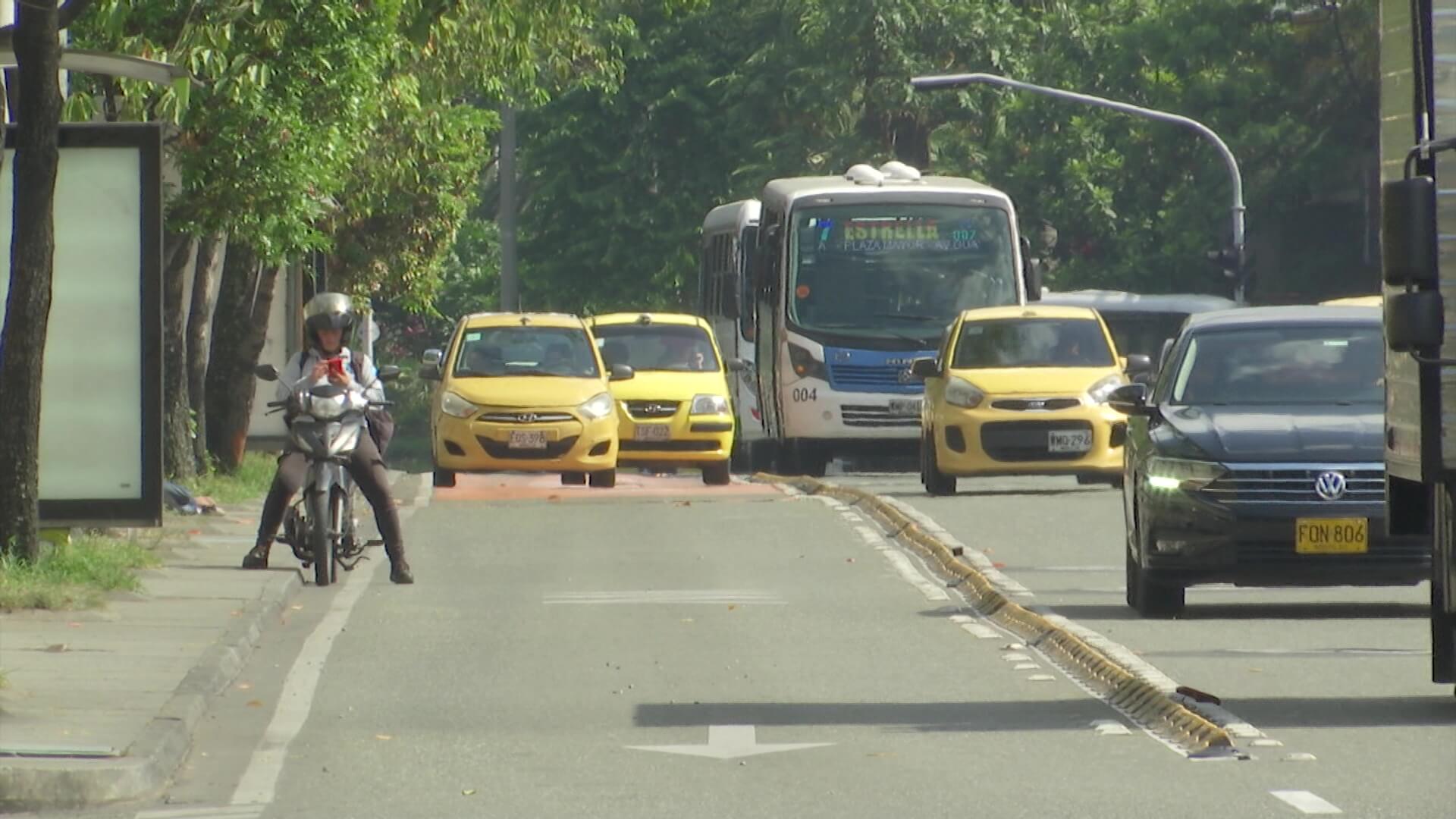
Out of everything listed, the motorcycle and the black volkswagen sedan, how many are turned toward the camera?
2

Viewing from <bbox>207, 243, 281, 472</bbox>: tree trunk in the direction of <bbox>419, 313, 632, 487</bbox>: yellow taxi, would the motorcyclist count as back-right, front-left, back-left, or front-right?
front-right

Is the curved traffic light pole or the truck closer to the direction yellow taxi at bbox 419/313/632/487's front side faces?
the truck

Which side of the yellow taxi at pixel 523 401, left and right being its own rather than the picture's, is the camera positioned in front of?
front

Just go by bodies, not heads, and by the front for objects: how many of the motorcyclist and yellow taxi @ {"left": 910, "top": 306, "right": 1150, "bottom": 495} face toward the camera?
2

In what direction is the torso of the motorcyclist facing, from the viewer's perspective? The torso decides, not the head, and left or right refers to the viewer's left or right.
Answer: facing the viewer

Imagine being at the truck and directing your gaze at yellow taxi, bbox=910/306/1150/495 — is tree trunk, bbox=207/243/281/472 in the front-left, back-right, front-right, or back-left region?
front-left

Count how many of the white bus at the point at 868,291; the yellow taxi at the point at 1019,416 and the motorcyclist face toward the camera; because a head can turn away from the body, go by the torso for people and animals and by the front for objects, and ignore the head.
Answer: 3

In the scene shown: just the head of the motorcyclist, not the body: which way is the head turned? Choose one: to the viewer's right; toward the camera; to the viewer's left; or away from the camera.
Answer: toward the camera
